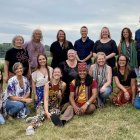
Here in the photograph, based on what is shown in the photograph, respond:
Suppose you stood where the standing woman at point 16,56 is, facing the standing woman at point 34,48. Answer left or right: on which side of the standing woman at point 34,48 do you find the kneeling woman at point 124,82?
right

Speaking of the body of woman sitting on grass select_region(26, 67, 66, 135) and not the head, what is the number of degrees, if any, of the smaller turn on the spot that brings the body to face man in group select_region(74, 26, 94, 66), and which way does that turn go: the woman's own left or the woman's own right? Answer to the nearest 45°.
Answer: approximately 135° to the woman's own left

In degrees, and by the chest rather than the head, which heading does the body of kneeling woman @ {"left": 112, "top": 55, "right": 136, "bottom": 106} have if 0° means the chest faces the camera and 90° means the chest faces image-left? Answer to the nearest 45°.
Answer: approximately 0°

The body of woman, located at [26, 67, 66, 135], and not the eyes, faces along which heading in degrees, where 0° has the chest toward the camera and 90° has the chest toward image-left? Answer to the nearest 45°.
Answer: approximately 0°

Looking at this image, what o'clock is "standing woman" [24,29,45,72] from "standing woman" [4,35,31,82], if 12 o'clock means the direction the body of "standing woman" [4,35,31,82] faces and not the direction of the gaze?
"standing woman" [24,29,45,72] is roughly at 8 o'clock from "standing woman" [4,35,31,82].
